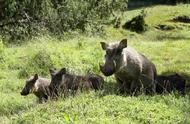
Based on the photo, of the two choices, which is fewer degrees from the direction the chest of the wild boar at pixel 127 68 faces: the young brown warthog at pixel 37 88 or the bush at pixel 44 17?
the young brown warthog

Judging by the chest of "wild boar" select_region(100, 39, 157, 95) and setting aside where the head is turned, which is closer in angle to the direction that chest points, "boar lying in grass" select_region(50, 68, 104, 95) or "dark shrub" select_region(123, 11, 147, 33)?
the boar lying in grass

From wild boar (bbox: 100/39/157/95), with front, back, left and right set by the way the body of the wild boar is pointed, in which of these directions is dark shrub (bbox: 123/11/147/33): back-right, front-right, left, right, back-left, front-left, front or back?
back-right

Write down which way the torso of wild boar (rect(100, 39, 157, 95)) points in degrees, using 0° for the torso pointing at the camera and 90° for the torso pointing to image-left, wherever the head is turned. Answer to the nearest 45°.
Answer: approximately 45°

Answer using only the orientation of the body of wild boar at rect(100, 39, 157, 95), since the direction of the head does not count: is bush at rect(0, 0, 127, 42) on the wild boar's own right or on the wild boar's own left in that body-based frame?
on the wild boar's own right

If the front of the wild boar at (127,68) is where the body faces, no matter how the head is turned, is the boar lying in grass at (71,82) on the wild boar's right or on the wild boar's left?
on the wild boar's right
